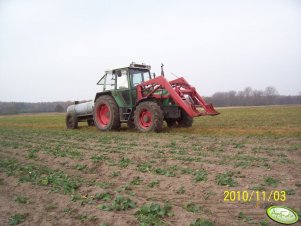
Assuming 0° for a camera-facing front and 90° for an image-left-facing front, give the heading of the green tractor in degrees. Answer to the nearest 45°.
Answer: approximately 315°
